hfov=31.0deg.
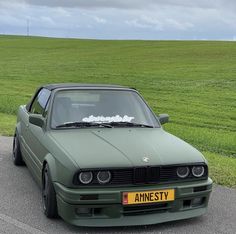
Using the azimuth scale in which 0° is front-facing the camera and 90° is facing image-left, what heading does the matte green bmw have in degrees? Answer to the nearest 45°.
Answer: approximately 315°
